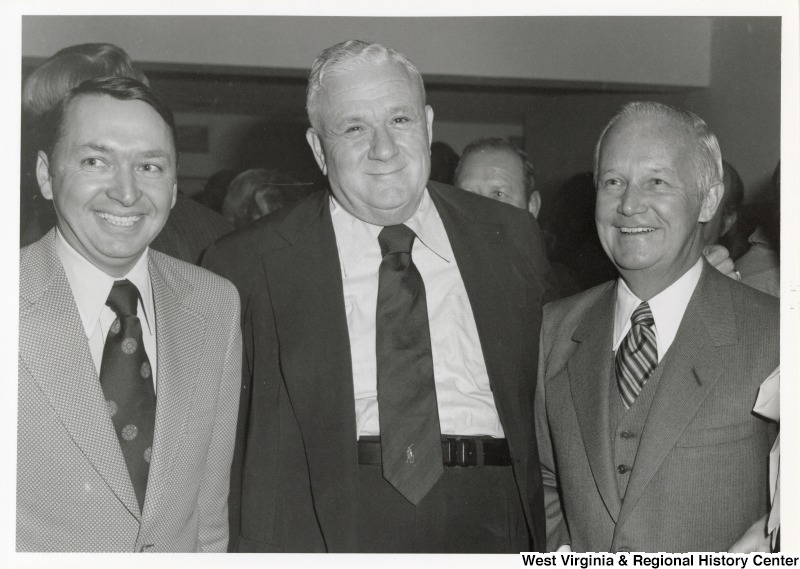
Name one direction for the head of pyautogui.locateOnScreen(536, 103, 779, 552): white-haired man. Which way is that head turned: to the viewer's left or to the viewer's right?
to the viewer's left

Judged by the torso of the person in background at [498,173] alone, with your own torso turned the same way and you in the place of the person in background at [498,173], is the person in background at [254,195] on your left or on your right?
on your right

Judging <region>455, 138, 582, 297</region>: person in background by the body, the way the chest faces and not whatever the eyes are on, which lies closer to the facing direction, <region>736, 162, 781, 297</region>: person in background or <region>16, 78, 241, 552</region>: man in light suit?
the man in light suit

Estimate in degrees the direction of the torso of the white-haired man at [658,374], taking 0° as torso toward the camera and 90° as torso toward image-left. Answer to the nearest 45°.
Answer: approximately 45°

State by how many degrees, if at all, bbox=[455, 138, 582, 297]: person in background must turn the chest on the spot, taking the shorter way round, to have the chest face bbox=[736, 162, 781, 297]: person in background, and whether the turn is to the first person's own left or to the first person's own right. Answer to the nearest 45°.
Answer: approximately 90° to the first person's own left

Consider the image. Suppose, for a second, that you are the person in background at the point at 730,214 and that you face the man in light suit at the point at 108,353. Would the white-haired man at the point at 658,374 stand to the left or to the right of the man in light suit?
left

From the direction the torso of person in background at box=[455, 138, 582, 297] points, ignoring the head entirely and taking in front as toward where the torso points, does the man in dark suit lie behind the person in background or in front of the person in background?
in front
